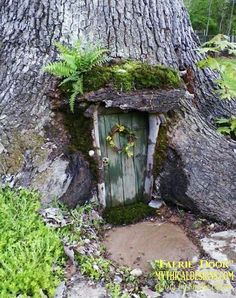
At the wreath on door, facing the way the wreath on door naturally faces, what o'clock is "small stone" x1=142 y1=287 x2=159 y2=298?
The small stone is roughly at 12 o'clock from the wreath on door.

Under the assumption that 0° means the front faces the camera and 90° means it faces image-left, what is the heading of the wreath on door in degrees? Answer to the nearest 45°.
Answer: approximately 0°

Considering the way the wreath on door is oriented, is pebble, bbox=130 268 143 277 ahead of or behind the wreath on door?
ahead

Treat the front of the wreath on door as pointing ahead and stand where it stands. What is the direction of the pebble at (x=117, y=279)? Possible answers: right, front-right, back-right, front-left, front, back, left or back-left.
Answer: front

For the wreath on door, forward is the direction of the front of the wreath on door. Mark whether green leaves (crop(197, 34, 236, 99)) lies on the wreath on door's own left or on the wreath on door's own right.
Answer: on the wreath on door's own left

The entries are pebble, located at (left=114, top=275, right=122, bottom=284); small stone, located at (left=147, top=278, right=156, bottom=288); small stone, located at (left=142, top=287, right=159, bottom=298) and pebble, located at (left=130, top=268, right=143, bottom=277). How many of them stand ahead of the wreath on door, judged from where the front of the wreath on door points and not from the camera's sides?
4

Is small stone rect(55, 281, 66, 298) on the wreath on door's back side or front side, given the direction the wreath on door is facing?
on the front side

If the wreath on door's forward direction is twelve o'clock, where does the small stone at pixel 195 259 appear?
The small stone is roughly at 11 o'clock from the wreath on door.

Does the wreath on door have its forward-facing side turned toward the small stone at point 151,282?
yes
